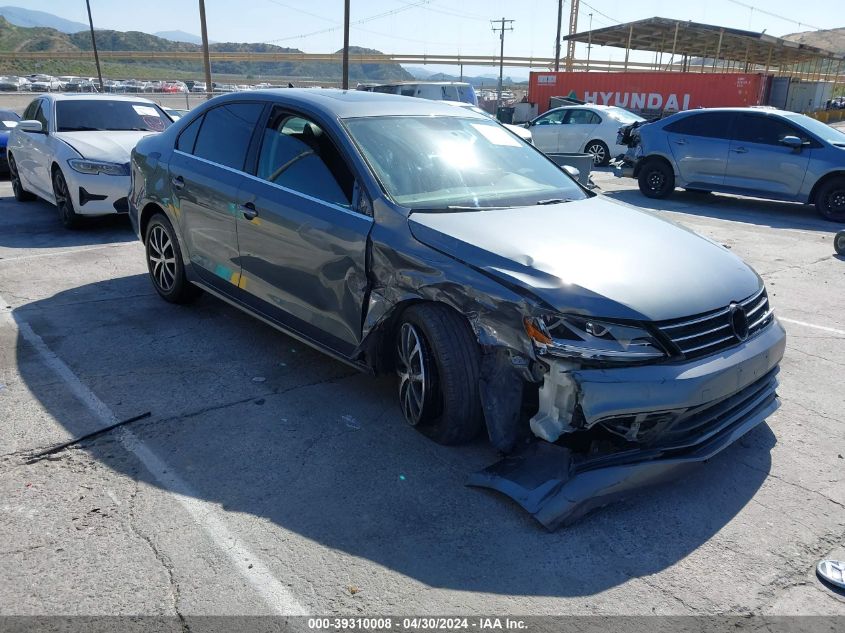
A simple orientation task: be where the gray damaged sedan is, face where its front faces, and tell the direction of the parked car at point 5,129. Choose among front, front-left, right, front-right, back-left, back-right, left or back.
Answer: back

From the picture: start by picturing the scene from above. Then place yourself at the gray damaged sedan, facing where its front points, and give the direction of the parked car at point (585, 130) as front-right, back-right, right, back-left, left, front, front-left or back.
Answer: back-left

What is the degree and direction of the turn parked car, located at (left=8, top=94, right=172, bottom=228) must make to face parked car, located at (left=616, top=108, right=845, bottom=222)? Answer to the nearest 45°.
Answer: approximately 45° to its left

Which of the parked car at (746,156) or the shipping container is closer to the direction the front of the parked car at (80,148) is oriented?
the parked car

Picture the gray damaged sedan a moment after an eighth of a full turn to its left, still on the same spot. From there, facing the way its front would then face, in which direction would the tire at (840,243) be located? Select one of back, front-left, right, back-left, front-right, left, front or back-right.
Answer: front-left

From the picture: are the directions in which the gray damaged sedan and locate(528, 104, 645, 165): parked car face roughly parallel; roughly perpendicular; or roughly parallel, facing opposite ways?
roughly parallel, facing opposite ways

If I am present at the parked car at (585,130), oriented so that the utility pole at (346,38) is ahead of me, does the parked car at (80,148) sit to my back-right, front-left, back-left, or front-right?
back-left

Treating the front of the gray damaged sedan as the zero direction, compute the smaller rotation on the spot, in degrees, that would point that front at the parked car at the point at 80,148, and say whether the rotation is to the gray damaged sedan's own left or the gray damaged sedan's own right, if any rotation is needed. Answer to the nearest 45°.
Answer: approximately 180°

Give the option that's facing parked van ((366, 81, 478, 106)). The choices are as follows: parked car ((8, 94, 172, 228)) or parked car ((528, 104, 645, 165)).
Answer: parked car ((528, 104, 645, 165))

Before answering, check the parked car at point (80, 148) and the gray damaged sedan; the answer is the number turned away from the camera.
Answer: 0

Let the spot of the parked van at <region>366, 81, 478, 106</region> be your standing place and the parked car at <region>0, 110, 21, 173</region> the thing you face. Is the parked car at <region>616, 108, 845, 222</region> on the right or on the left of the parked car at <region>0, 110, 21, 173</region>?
left

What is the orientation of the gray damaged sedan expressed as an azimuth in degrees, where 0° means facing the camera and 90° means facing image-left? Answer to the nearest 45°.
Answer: approximately 315°

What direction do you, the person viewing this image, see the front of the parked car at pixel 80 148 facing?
facing the viewer and to the right of the viewer

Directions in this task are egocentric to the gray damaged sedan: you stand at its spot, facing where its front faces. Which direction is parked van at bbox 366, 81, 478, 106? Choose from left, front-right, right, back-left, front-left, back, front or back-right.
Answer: back-left

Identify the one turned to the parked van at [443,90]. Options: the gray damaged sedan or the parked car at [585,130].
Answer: the parked car at [585,130]
